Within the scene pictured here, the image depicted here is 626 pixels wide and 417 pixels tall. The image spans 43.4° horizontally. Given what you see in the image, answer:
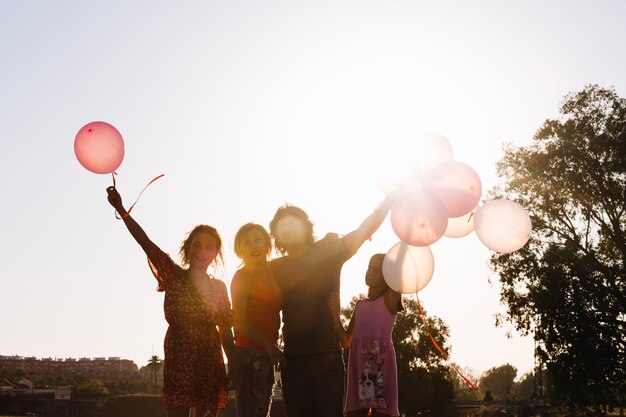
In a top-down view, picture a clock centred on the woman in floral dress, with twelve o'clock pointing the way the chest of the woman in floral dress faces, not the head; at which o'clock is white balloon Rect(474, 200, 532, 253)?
The white balloon is roughly at 9 o'clock from the woman in floral dress.

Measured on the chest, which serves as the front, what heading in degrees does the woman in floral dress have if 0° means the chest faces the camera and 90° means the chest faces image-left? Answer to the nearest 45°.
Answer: approximately 0°

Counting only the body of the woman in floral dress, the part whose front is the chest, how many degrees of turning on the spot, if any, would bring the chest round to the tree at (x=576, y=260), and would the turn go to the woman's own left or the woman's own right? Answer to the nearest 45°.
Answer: approximately 135° to the woman's own left

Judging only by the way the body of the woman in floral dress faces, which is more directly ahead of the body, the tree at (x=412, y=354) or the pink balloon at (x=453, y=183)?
the pink balloon

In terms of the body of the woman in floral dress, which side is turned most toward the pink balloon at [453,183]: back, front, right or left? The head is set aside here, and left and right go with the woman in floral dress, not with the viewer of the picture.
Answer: left

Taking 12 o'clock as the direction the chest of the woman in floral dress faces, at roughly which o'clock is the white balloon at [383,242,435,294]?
The white balloon is roughly at 9 o'clock from the woman in floral dress.

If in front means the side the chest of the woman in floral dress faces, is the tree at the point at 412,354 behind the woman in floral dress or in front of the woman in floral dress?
behind

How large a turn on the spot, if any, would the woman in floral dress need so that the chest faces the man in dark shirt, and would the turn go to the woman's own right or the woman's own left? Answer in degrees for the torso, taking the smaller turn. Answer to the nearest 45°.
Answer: approximately 90° to the woman's own left

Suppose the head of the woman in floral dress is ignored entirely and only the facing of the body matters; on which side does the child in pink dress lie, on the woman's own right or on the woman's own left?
on the woman's own left

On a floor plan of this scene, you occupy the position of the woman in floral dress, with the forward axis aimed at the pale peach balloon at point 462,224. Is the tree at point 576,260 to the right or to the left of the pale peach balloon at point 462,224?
left
